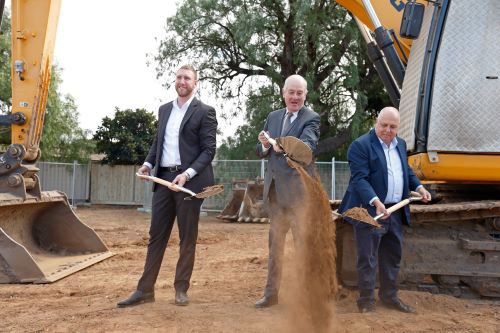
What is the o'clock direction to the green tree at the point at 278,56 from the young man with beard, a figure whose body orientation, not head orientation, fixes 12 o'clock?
The green tree is roughly at 5 o'clock from the young man with beard.

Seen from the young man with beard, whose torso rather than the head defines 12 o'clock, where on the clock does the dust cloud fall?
The dust cloud is roughly at 9 o'clock from the young man with beard.

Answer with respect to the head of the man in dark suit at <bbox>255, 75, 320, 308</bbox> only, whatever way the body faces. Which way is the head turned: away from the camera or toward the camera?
toward the camera

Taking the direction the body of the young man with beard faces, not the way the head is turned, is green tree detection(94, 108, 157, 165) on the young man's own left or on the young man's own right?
on the young man's own right

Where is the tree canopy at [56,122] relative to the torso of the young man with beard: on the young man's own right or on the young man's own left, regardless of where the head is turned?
on the young man's own right

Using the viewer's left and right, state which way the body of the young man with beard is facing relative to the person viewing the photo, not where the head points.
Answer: facing the viewer and to the left of the viewer

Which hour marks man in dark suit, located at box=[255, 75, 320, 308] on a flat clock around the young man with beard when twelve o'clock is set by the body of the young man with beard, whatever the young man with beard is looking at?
The man in dark suit is roughly at 8 o'clock from the young man with beard.

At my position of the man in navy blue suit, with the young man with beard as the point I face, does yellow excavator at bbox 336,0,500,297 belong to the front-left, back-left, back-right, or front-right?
back-right
